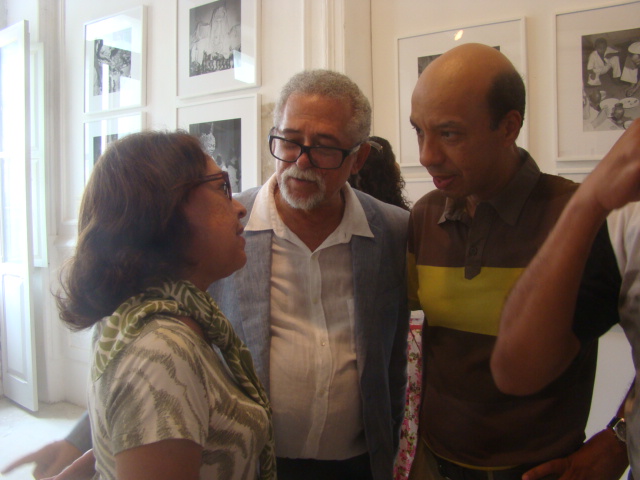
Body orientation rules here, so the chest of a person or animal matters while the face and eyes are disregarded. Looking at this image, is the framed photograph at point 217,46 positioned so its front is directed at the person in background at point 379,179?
no

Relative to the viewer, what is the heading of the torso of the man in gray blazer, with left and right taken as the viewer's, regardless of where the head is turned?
facing the viewer

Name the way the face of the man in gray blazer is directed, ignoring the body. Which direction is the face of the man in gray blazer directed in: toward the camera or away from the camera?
toward the camera

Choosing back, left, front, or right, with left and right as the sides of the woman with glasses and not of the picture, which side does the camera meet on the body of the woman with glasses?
right

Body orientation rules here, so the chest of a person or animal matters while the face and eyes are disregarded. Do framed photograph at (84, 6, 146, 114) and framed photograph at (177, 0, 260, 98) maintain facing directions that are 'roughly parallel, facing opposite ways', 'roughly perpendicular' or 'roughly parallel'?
roughly parallel

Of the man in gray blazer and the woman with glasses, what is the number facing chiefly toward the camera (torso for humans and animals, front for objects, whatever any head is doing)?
1

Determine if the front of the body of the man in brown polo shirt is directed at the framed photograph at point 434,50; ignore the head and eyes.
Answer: no

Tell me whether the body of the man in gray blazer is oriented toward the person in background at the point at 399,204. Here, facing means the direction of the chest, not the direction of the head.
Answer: no

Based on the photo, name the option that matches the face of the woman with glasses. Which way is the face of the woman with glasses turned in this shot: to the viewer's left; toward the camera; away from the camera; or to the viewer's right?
to the viewer's right

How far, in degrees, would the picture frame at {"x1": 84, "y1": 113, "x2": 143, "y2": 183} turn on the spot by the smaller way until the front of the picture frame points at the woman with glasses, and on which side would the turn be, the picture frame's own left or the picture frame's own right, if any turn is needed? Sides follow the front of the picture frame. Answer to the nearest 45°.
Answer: approximately 45° to the picture frame's own left

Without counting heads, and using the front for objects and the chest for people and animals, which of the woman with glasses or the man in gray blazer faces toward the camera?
the man in gray blazer

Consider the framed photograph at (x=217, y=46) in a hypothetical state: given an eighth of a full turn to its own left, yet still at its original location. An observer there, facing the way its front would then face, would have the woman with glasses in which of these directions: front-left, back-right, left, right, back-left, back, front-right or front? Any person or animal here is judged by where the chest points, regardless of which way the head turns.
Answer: front

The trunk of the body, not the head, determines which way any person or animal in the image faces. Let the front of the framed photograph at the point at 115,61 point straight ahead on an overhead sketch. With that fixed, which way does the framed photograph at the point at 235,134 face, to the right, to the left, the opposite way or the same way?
the same way
